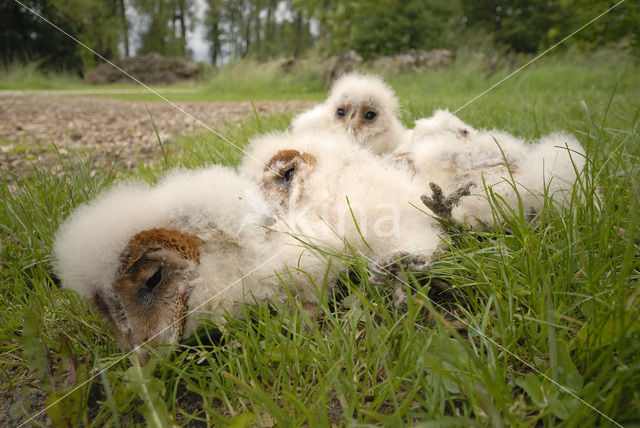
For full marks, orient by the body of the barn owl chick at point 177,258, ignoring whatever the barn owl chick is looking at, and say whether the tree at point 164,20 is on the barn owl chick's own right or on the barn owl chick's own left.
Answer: on the barn owl chick's own right

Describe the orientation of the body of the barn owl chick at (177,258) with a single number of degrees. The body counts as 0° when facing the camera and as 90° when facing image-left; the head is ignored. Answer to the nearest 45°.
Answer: approximately 45°

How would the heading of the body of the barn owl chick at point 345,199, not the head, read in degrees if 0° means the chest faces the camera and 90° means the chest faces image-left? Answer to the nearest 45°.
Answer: approximately 45°

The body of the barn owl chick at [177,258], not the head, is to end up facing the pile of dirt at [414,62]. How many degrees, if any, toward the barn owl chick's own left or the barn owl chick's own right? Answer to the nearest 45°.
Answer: approximately 180°

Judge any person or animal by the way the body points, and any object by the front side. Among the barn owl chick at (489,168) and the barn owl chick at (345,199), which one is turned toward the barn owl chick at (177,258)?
the barn owl chick at (345,199)
